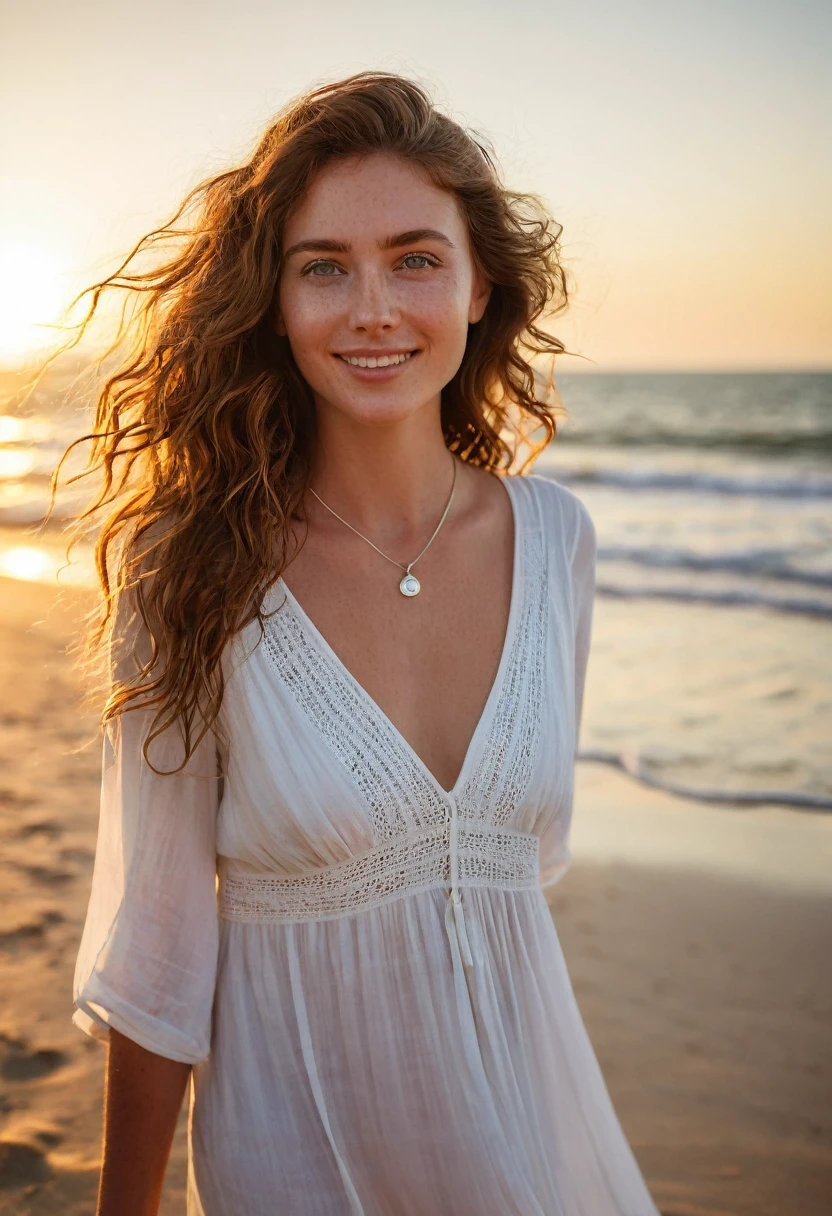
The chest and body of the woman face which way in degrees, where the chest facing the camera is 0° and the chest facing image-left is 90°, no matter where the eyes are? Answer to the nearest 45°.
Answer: approximately 315°
